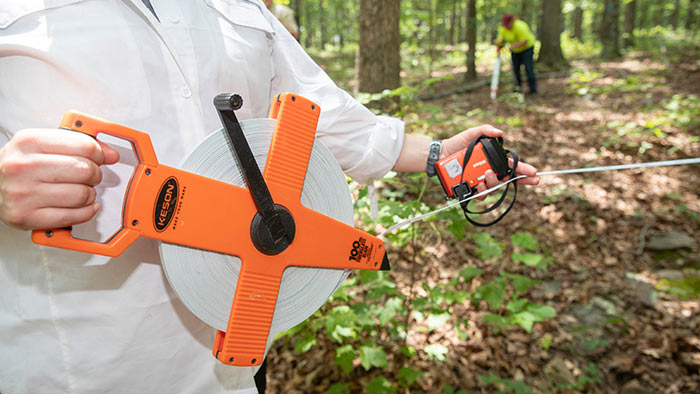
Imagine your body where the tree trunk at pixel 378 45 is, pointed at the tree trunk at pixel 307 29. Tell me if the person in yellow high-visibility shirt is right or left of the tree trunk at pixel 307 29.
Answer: right

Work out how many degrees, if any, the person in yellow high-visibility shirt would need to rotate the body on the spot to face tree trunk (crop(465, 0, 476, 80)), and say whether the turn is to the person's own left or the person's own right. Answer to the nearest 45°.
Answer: approximately 90° to the person's own right

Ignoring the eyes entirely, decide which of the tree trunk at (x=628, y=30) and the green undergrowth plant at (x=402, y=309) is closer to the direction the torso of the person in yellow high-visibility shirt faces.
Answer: the green undergrowth plant

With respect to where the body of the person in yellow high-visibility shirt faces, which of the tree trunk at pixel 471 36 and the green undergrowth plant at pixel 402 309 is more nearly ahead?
the green undergrowth plant

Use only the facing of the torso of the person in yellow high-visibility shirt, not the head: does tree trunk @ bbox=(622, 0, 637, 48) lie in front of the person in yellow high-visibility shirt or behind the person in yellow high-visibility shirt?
behind

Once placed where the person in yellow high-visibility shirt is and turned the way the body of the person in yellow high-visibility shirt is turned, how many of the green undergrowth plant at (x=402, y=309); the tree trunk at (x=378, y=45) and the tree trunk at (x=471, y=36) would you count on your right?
1

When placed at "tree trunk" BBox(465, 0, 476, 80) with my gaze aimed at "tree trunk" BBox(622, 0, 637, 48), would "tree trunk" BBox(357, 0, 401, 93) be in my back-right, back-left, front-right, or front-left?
back-right

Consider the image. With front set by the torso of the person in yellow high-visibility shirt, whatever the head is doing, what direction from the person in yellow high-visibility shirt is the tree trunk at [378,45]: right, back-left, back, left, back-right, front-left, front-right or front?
front-left

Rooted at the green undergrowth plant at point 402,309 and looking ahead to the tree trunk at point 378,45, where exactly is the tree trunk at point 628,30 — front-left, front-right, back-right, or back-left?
front-right

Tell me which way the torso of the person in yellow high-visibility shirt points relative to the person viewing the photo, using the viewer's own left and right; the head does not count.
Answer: facing the viewer and to the left of the viewer

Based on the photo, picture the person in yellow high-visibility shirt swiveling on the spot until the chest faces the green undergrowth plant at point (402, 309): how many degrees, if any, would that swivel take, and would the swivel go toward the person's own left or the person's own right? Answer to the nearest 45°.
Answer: approximately 45° to the person's own left

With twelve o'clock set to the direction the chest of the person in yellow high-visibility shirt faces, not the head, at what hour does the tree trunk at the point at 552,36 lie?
The tree trunk is roughly at 5 o'clock from the person in yellow high-visibility shirt.

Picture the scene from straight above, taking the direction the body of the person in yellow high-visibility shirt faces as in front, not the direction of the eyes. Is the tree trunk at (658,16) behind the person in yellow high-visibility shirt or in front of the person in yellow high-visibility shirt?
behind

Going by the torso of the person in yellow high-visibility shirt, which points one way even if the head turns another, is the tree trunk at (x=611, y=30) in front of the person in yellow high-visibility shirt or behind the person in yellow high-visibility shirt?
behind
